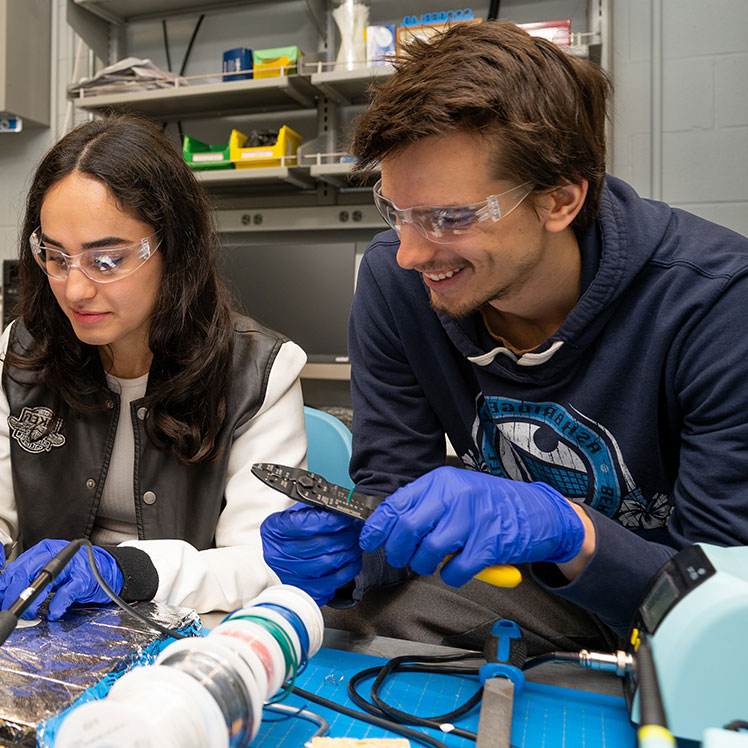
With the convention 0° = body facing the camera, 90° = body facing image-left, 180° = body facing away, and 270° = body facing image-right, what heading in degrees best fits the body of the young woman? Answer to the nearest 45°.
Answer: approximately 45°

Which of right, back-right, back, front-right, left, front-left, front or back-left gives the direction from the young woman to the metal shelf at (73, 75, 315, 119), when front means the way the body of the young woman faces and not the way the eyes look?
back-right

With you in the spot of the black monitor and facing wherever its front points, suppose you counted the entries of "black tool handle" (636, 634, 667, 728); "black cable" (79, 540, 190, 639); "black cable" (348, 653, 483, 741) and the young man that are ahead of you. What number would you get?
4

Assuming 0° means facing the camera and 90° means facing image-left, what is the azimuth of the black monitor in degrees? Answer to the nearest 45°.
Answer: approximately 0°

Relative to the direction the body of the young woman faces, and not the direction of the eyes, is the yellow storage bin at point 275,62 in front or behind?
behind

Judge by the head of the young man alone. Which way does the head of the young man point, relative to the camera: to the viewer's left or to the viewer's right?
to the viewer's left

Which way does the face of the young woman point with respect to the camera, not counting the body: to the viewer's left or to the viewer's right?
to the viewer's left
